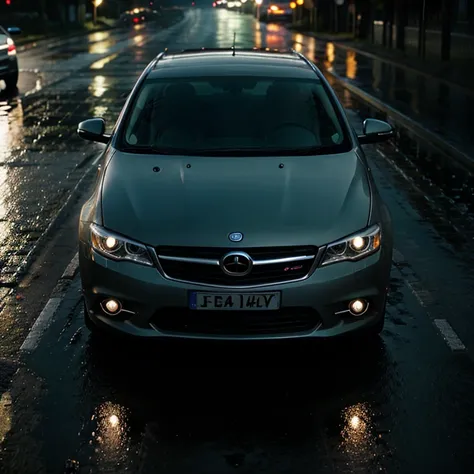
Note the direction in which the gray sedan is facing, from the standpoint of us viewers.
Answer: facing the viewer

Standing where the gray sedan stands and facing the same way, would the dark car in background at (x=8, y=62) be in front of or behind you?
behind
